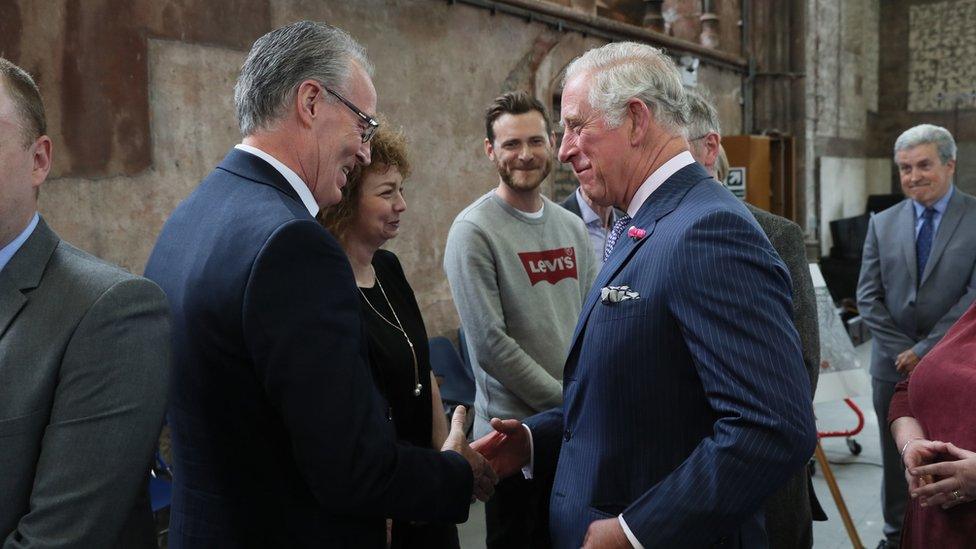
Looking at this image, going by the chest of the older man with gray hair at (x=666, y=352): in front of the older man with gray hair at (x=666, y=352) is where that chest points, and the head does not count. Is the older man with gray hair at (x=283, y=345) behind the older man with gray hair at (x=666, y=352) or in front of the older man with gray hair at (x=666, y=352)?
in front

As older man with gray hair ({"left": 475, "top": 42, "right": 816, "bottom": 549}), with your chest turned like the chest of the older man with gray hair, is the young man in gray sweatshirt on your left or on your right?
on your right

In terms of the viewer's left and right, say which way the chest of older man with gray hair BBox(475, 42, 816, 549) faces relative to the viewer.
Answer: facing to the left of the viewer

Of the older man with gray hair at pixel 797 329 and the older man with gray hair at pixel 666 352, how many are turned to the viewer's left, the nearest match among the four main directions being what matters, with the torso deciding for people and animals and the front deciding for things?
2

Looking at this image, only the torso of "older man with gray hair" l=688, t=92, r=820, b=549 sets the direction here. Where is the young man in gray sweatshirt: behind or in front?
in front

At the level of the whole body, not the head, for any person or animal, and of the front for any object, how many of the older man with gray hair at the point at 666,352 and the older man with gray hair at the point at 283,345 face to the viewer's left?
1

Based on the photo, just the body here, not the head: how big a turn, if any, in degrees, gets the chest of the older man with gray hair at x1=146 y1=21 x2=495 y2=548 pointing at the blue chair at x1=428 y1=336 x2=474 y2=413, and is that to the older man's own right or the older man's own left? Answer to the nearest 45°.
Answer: approximately 45° to the older man's own left

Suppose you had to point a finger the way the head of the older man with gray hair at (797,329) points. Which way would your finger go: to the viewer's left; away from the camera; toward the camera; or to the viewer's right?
to the viewer's left

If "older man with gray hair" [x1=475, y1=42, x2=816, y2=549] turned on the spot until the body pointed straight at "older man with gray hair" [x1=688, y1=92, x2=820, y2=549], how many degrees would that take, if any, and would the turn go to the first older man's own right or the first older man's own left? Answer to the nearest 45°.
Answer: approximately 90° to the first older man's own right

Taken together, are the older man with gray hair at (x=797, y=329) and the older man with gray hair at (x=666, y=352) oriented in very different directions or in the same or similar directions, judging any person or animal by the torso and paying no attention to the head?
same or similar directions

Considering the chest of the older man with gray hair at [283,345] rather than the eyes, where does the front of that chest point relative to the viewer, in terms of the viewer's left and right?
facing away from the viewer and to the right of the viewer

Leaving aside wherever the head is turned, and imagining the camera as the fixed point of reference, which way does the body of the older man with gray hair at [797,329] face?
to the viewer's left

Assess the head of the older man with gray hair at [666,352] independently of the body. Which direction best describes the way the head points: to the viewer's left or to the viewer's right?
to the viewer's left
